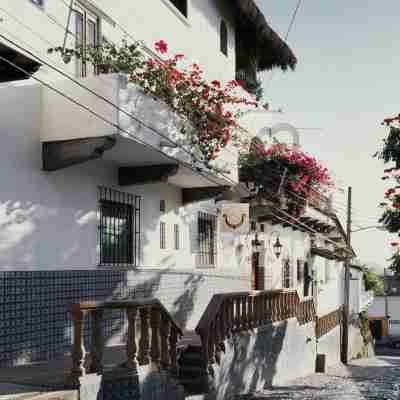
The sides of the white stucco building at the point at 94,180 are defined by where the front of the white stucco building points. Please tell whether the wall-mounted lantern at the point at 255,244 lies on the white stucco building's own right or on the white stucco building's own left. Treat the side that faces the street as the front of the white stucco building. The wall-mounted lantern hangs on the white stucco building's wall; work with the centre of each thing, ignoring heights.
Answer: on the white stucco building's own left

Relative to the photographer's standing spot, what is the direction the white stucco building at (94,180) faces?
facing the viewer and to the right of the viewer

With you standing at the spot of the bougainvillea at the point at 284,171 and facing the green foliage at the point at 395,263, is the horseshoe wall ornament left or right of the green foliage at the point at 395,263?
right

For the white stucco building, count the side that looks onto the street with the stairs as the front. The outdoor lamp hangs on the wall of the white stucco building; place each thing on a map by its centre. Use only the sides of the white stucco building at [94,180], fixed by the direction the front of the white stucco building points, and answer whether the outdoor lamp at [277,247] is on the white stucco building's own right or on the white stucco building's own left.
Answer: on the white stucco building's own left
